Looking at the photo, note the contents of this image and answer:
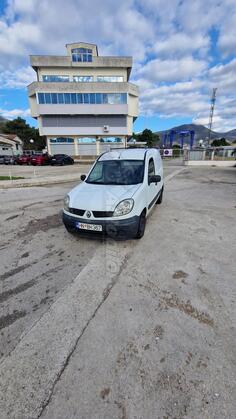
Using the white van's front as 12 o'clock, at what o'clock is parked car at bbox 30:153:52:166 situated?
The parked car is roughly at 4 o'clock from the white van.

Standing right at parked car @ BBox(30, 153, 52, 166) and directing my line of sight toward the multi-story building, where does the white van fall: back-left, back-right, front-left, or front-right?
back-right

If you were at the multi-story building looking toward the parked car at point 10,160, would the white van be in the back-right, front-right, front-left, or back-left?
front-left

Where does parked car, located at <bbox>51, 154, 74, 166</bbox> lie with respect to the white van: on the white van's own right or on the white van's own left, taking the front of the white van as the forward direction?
on the white van's own right

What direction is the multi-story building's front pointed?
toward the camera

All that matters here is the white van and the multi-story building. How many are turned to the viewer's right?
0

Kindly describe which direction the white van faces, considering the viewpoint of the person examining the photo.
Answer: facing the viewer and to the left of the viewer

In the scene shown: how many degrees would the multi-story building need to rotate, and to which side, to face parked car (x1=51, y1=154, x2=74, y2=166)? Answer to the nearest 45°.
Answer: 0° — it already faces it

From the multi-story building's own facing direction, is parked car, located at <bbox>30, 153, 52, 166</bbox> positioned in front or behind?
in front

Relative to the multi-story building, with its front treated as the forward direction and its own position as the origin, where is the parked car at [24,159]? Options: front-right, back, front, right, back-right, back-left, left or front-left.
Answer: front-right

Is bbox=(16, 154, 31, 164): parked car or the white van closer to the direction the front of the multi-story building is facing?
the white van

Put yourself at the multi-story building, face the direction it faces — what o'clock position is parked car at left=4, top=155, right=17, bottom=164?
The parked car is roughly at 2 o'clock from the multi-story building.

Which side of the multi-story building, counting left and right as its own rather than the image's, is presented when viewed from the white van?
front
